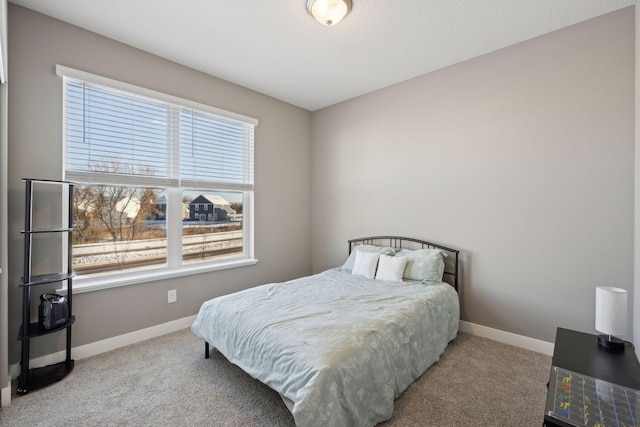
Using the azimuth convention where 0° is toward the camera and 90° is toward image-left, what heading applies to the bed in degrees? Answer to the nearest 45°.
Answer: approximately 45°

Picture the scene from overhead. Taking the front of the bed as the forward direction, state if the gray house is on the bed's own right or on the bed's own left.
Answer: on the bed's own right

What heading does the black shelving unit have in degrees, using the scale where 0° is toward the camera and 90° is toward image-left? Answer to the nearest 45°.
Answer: approximately 315°
